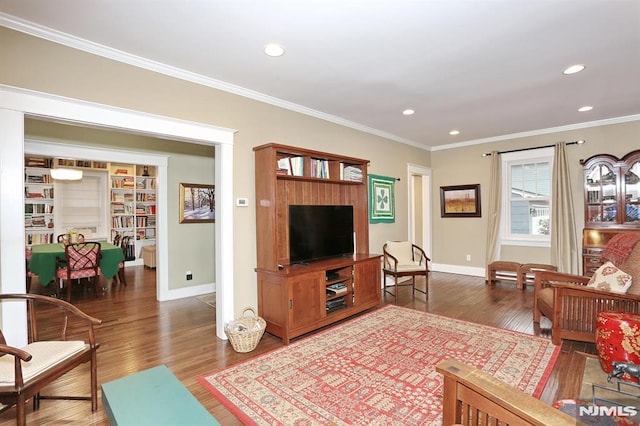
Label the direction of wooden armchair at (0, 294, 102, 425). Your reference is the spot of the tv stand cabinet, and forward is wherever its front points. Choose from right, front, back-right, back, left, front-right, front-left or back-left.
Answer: right

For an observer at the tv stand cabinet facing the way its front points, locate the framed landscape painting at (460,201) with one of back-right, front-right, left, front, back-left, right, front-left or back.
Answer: left

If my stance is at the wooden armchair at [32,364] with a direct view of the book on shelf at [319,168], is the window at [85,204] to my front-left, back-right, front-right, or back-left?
front-left

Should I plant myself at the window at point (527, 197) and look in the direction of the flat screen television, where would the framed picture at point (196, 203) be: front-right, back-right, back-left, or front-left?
front-right

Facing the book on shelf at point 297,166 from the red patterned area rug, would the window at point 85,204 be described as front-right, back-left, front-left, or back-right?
front-left

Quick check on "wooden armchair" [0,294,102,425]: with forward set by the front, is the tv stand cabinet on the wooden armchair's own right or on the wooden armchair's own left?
on the wooden armchair's own left

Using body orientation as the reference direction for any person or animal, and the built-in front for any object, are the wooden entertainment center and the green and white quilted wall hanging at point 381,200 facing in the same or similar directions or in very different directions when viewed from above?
same or similar directions

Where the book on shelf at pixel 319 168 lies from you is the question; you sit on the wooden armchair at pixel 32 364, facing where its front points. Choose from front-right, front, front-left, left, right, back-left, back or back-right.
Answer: front-left

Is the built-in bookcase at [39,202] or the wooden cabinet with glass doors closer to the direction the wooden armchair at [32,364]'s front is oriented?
the wooden cabinet with glass doors

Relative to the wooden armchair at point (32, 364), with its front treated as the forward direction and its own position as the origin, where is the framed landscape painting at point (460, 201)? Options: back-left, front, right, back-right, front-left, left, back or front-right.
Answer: front-left

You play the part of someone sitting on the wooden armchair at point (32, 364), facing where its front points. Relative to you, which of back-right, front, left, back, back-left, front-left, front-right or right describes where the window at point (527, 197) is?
front-left

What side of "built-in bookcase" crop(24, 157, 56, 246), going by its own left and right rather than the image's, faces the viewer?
front

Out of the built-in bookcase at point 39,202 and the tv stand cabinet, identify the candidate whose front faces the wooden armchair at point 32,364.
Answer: the built-in bookcase

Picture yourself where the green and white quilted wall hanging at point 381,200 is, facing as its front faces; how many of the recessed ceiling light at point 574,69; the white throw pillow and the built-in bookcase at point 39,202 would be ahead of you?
2

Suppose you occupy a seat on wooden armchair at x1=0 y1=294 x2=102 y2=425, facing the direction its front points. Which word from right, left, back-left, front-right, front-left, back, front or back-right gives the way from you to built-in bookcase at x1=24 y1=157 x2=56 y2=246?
back-left

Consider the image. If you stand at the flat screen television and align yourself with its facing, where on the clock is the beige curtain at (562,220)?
The beige curtain is roughly at 10 o'clock from the flat screen television.

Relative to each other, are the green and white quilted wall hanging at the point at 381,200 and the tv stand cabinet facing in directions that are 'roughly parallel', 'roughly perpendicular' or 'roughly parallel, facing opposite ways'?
roughly parallel

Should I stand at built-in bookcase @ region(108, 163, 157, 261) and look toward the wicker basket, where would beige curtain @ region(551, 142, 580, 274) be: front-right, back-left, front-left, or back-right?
front-left

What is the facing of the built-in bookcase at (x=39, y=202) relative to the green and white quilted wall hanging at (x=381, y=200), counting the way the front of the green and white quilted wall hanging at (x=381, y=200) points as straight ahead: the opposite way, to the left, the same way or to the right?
the same way

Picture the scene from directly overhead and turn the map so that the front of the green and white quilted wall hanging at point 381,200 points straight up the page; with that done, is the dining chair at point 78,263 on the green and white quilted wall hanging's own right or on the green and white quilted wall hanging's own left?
on the green and white quilted wall hanging's own right

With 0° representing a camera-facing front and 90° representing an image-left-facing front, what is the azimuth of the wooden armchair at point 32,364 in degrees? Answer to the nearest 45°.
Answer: approximately 315°
